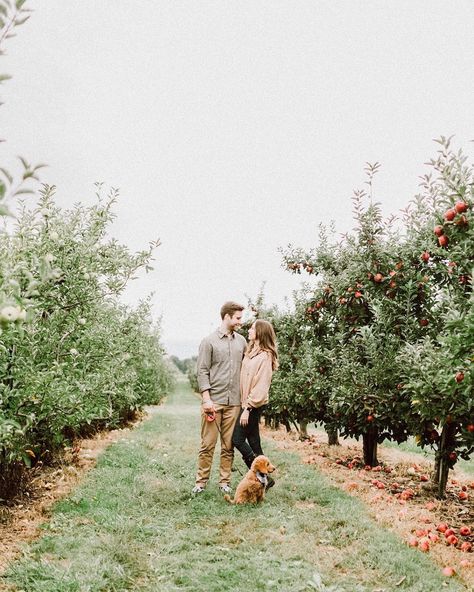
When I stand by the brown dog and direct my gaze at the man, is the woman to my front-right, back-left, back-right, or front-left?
front-right

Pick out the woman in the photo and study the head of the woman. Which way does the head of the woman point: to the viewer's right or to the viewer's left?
to the viewer's left

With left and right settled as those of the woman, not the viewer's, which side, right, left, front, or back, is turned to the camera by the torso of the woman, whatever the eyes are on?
left

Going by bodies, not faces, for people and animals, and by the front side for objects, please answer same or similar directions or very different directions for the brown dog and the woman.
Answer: very different directions

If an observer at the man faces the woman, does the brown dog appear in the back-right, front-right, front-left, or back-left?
front-right

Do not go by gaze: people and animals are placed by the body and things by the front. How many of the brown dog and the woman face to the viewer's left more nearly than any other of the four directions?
1
